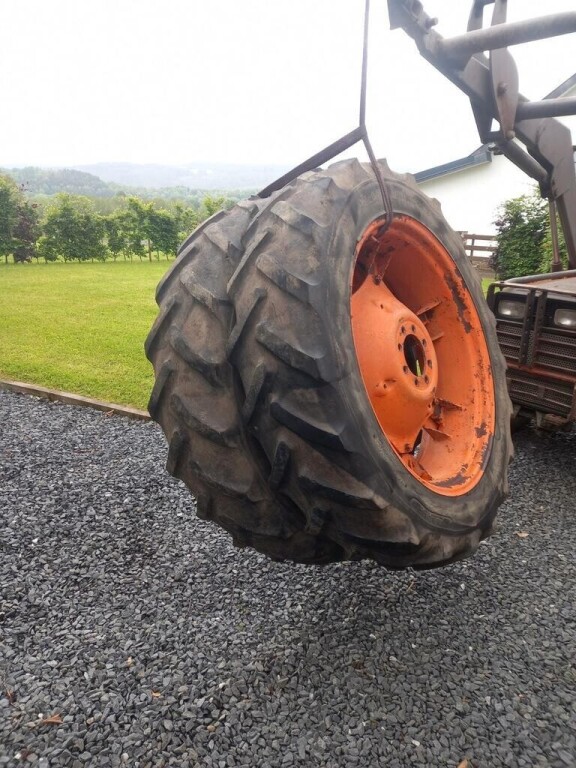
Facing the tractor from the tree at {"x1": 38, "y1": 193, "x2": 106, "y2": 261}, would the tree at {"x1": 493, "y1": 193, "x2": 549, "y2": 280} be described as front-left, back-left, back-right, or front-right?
front-left

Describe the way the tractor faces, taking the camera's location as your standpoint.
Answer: facing the viewer and to the left of the viewer

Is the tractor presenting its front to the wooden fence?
no
